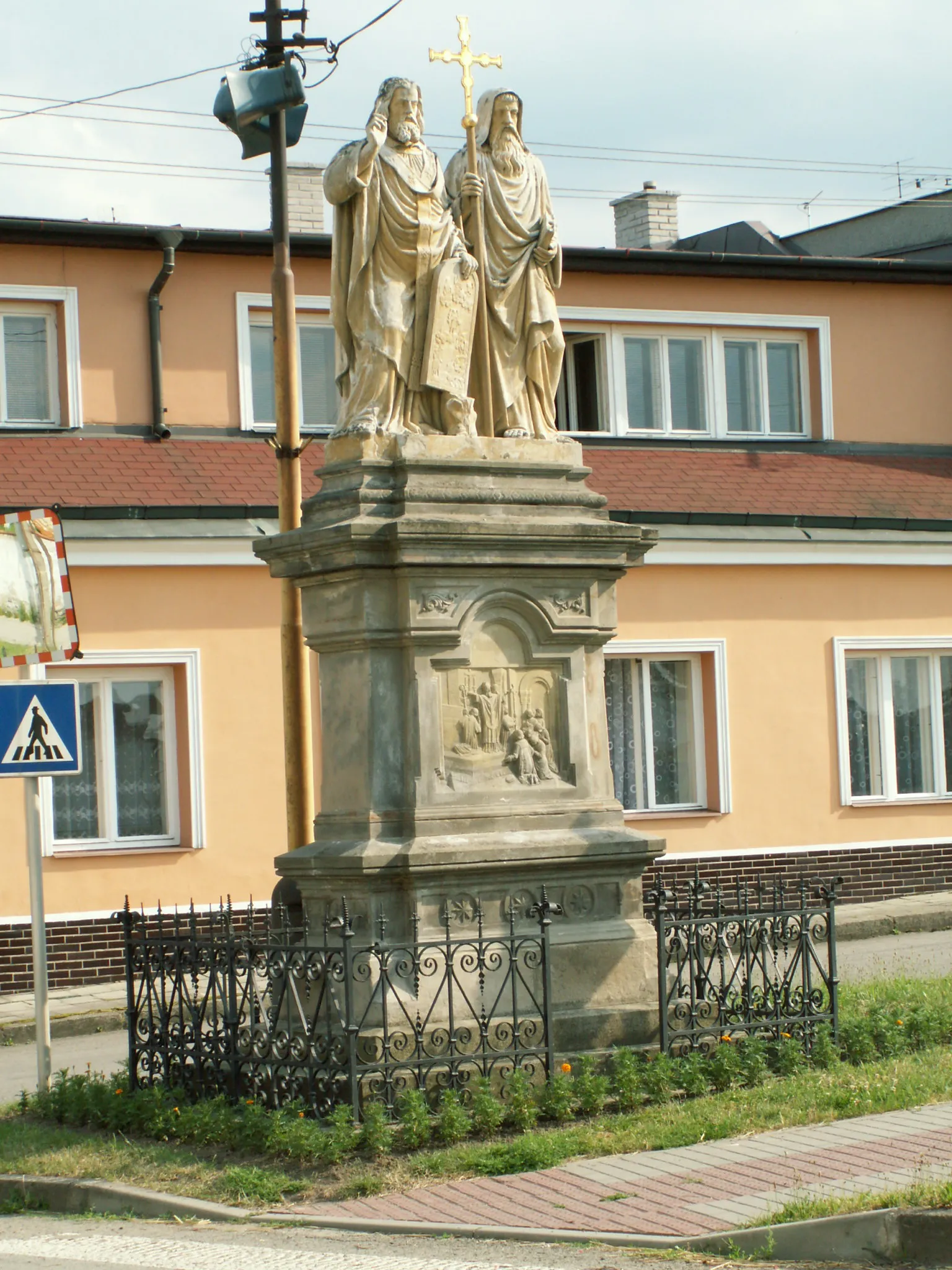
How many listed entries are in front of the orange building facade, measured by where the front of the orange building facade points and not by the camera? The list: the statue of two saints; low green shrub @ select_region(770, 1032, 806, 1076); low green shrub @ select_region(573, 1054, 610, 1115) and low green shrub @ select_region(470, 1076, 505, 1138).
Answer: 4

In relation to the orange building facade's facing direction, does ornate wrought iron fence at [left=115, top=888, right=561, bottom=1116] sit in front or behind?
in front

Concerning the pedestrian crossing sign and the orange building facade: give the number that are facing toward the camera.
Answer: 2

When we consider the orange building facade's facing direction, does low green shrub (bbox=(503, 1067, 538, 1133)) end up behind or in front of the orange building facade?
in front

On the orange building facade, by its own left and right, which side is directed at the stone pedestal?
front

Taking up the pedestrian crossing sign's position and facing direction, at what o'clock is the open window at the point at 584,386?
The open window is roughly at 7 o'clock from the pedestrian crossing sign.

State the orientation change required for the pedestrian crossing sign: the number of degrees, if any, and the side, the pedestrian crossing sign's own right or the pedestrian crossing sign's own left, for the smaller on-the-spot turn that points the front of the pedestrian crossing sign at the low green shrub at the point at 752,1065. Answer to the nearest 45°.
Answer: approximately 45° to the pedestrian crossing sign's own left

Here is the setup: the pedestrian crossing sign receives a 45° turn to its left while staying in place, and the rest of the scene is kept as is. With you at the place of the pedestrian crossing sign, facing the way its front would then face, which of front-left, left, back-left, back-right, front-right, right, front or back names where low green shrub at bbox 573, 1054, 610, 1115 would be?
front

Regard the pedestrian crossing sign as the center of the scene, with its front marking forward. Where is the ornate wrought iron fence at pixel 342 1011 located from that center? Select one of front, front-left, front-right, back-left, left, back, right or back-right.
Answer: front-left

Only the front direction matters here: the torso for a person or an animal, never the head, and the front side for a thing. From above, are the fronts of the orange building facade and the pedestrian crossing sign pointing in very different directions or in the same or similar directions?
same or similar directions

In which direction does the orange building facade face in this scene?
toward the camera

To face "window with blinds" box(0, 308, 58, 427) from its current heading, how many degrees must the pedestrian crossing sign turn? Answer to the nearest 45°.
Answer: approximately 180°

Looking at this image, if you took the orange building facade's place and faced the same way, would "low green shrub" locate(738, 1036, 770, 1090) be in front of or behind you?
in front

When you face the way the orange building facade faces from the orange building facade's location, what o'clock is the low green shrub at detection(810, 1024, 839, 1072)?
The low green shrub is roughly at 12 o'clock from the orange building facade.

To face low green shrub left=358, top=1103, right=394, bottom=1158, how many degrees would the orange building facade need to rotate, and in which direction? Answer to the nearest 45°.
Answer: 0° — it already faces it

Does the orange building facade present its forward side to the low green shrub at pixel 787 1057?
yes
